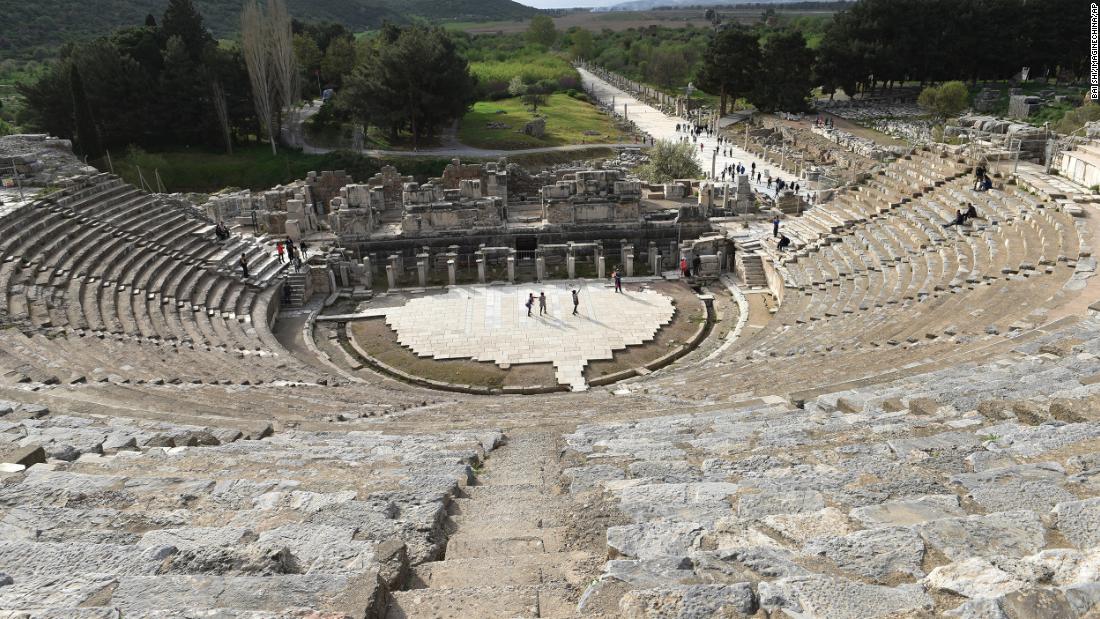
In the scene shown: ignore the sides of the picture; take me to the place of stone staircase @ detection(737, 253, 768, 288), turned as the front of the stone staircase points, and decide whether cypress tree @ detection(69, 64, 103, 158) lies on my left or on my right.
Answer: on my right

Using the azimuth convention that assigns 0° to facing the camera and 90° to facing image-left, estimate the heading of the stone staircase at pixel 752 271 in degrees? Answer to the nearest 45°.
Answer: approximately 0°
